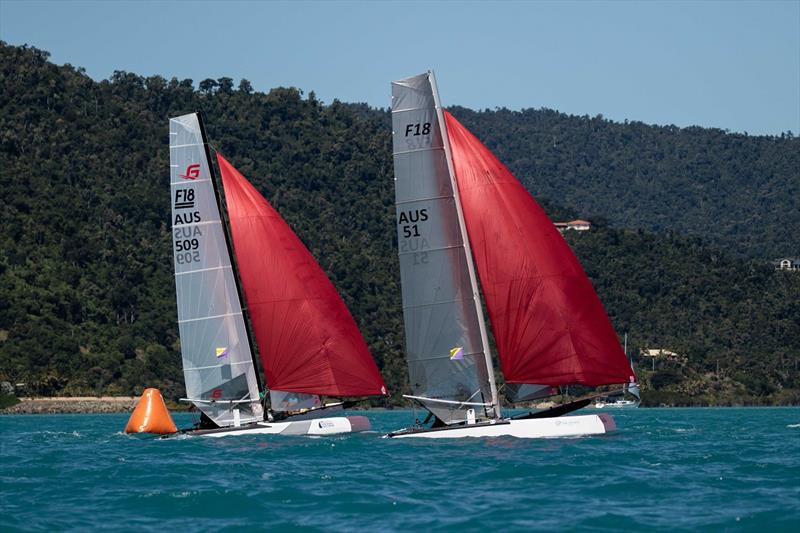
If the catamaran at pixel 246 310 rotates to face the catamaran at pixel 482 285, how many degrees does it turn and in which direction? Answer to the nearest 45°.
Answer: approximately 45° to its right

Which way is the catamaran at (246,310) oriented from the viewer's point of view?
to the viewer's right

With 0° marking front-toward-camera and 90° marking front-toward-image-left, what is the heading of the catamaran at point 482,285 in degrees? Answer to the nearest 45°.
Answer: approximately 270°

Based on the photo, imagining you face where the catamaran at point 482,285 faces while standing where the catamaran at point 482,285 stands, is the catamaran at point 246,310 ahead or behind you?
behind

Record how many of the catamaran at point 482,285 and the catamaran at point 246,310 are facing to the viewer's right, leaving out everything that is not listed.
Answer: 2
